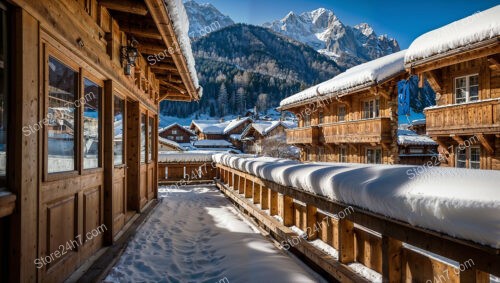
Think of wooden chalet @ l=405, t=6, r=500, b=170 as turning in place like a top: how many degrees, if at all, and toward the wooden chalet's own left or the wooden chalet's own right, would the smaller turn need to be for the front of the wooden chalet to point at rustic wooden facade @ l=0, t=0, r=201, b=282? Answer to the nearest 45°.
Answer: approximately 45° to the wooden chalet's own left

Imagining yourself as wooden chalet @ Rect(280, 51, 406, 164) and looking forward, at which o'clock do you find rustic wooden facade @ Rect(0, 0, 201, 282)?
The rustic wooden facade is roughly at 11 o'clock from the wooden chalet.

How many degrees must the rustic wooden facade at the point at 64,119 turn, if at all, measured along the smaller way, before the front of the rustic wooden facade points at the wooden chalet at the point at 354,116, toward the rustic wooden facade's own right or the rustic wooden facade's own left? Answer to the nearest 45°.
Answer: approximately 90° to the rustic wooden facade's own left

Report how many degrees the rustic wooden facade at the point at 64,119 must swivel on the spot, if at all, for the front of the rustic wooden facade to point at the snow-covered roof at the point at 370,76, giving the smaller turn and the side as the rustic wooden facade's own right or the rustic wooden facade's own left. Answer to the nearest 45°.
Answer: approximately 90° to the rustic wooden facade's own left

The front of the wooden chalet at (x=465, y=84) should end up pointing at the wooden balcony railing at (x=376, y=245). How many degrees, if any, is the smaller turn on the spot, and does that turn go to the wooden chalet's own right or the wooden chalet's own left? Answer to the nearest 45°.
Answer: approximately 45° to the wooden chalet's own left

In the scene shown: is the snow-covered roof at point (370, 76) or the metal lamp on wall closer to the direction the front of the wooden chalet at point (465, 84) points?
the metal lamp on wall

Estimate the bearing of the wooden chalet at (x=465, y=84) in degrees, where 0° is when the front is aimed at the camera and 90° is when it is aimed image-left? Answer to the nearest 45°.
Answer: approximately 45°

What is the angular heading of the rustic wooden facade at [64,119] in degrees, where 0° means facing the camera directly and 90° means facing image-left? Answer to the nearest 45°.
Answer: approximately 315°

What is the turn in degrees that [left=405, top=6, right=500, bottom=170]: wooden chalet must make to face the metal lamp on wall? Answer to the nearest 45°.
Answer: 0° — it already faces it

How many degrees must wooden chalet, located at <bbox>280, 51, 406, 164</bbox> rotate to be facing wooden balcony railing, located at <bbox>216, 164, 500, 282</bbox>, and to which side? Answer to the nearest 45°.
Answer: approximately 45° to its left

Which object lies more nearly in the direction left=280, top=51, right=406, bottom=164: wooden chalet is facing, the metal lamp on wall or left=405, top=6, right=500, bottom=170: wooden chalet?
the metal lamp on wall
